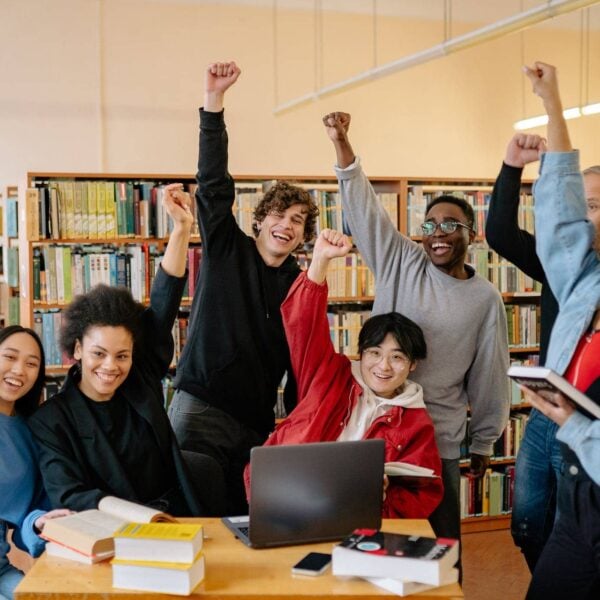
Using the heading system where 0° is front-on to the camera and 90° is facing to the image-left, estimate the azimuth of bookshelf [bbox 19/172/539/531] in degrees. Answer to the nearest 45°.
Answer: approximately 0°

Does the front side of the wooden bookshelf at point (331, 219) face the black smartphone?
yes

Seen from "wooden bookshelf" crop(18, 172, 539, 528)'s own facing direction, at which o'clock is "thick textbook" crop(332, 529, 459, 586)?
The thick textbook is roughly at 12 o'clock from the wooden bookshelf.
